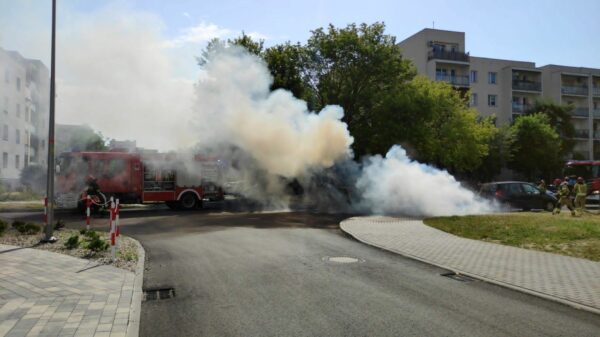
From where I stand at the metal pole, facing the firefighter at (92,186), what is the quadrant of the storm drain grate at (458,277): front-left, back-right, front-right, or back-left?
back-right

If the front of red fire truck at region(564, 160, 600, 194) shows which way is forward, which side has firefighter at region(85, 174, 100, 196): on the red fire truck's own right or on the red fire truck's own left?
on the red fire truck's own right

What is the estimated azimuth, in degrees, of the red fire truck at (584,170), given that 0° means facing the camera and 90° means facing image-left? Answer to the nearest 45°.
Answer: approximately 90°
